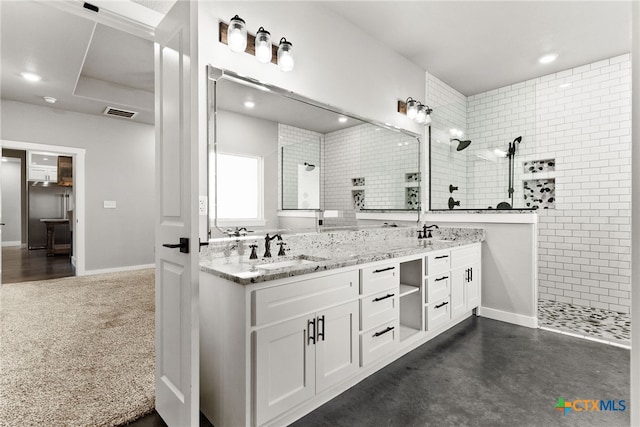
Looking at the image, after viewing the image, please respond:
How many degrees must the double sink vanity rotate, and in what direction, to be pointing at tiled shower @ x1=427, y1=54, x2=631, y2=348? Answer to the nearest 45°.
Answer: approximately 90° to its left

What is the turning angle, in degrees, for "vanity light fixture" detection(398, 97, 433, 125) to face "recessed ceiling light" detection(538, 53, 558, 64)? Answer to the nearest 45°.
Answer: approximately 45° to its left

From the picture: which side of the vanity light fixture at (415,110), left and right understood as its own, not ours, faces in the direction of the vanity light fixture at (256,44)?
right

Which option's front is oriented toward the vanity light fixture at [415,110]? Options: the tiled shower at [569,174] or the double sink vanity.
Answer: the tiled shower

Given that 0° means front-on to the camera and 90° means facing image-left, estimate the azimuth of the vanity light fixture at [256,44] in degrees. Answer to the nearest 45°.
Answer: approximately 315°

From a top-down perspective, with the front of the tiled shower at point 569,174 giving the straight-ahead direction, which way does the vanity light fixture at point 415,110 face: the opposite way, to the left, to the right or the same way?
to the left

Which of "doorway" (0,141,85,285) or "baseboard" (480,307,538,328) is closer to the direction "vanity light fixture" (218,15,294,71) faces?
the baseboard

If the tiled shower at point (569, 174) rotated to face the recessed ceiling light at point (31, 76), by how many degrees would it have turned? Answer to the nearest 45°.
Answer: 0° — it already faces it

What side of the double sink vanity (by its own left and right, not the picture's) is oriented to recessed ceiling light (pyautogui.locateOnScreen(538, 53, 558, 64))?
left
